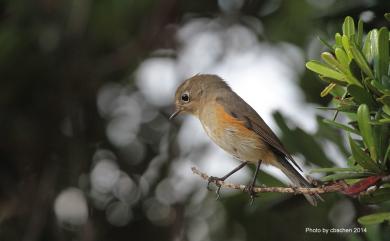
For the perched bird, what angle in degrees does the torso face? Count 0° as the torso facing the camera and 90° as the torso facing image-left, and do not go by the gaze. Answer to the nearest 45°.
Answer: approximately 90°
